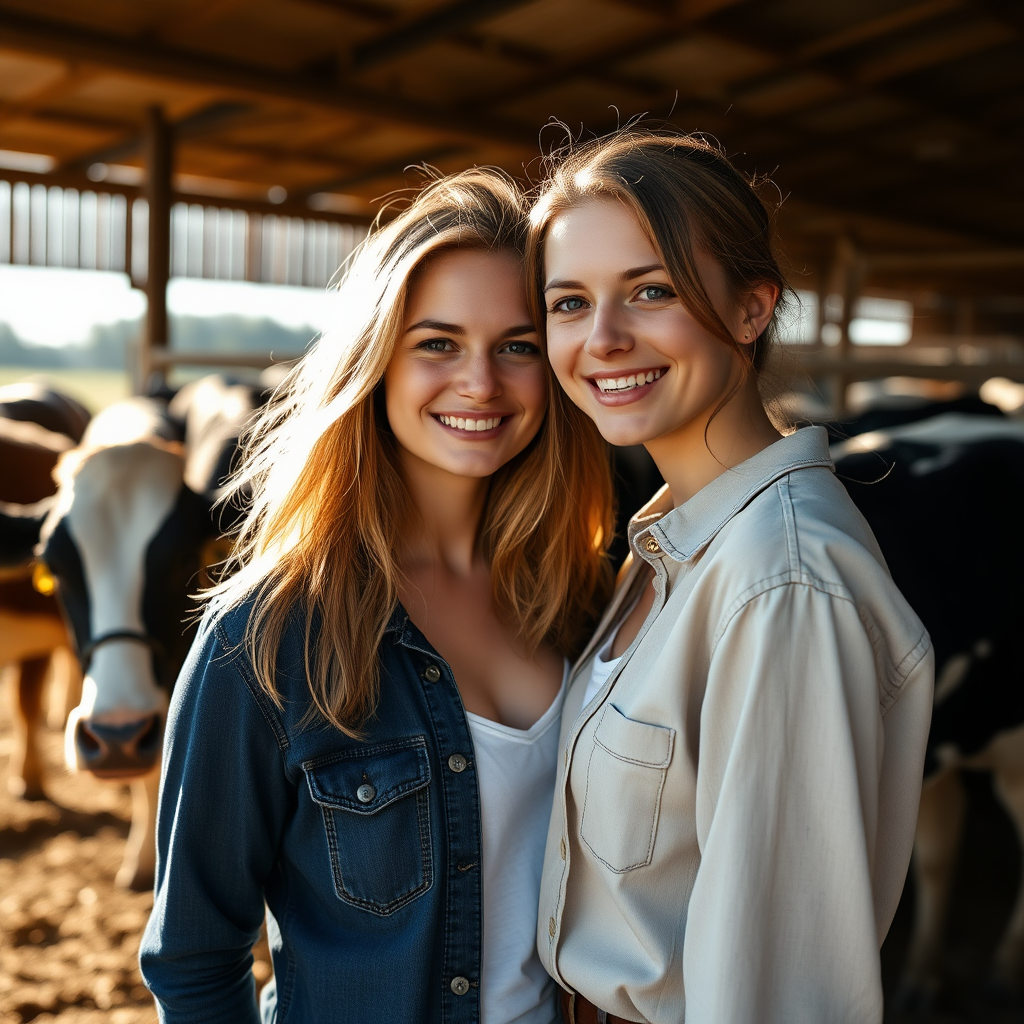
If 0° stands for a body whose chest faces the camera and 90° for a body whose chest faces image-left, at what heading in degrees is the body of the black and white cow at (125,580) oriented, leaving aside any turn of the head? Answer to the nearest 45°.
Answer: approximately 0°

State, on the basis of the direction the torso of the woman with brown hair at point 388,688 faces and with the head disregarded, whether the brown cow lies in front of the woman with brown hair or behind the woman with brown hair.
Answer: behind

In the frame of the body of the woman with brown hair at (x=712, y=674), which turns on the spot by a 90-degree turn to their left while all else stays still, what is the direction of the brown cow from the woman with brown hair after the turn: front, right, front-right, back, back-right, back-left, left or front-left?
back

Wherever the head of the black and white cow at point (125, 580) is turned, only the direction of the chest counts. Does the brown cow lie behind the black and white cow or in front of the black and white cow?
behind

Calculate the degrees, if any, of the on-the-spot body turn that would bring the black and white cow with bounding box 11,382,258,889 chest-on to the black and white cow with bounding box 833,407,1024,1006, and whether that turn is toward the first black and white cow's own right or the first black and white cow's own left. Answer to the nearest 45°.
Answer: approximately 90° to the first black and white cow's own left

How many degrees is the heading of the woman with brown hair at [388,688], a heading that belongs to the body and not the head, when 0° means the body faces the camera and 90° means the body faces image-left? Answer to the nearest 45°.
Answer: approximately 315°

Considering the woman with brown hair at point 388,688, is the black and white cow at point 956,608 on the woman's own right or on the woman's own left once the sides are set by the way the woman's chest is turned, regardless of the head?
on the woman's own left
